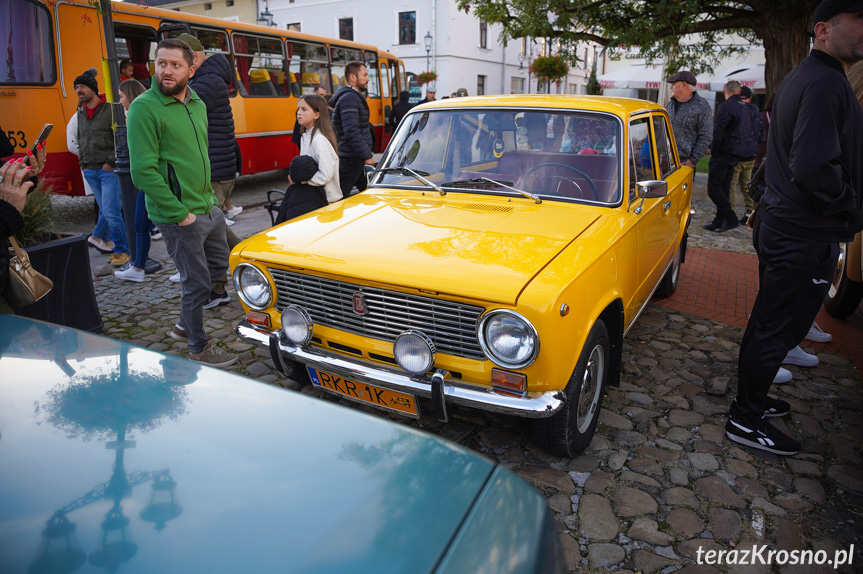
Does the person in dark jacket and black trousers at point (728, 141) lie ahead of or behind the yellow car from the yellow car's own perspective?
behind

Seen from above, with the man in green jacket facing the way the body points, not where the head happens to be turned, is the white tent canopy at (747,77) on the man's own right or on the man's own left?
on the man's own left
